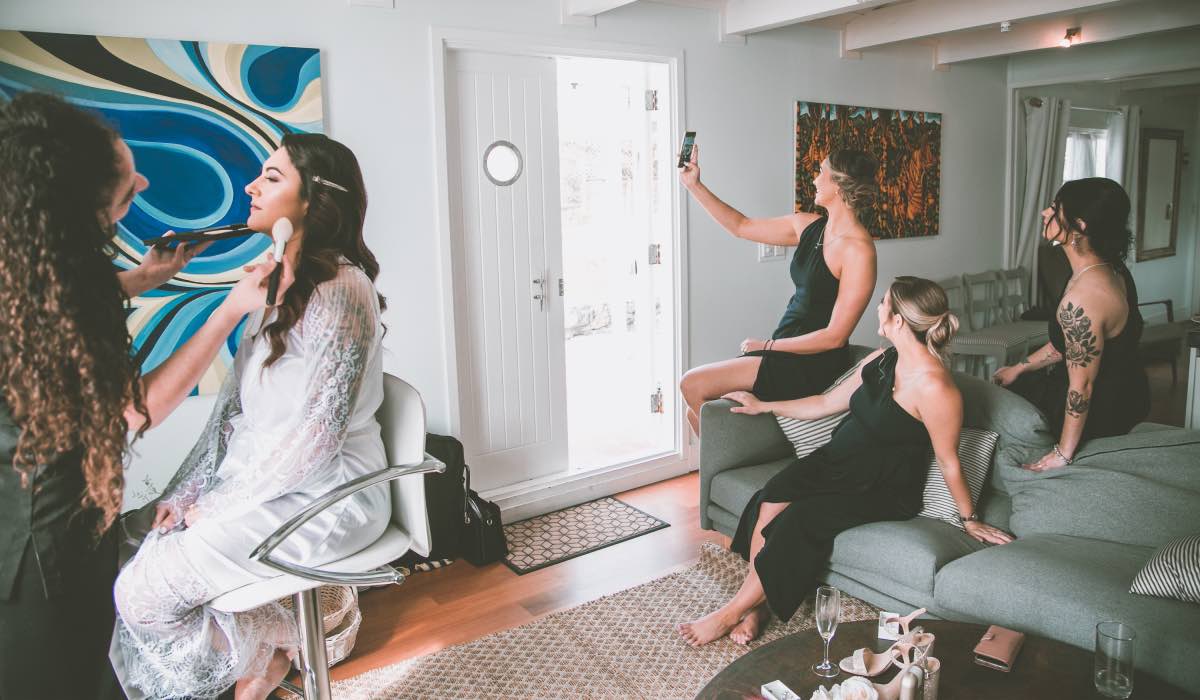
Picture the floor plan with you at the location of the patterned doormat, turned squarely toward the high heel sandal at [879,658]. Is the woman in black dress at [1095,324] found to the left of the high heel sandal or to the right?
left

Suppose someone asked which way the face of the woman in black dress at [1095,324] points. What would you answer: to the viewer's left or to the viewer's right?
to the viewer's left

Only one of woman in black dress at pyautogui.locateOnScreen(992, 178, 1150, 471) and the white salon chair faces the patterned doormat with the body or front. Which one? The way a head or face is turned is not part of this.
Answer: the woman in black dress

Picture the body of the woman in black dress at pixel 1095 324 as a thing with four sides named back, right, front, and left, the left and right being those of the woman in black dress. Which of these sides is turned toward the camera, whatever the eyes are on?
left

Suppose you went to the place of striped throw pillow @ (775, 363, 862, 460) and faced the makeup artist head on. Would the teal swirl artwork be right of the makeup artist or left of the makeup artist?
right

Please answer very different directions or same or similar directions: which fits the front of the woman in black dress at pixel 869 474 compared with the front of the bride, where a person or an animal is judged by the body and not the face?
same or similar directions

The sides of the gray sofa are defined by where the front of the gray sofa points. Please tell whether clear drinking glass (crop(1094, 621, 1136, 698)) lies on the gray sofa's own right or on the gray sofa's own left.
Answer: on the gray sofa's own left

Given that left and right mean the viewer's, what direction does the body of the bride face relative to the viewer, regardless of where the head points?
facing to the left of the viewer

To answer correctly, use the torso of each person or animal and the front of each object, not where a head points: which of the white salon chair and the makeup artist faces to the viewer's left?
the white salon chair

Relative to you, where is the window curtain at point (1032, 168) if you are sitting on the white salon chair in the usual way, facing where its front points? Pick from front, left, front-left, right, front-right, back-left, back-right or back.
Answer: back-right

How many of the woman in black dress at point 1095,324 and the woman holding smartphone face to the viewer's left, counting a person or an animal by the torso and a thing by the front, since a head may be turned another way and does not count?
2

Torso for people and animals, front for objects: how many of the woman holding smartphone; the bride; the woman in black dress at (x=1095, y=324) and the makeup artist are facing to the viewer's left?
3

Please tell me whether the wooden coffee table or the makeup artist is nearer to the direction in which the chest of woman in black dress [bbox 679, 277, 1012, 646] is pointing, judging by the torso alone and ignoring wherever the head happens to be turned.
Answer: the makeup artist

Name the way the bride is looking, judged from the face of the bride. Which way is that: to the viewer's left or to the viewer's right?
to the viewer's left

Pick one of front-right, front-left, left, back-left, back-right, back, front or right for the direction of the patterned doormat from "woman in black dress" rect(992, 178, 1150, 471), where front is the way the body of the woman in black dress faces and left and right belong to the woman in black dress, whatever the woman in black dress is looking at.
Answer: front

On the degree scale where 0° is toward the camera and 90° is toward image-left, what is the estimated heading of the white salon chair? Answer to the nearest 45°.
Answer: approximately 90°

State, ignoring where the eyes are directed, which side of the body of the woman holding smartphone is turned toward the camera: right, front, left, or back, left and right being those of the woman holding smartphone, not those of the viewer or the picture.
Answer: left

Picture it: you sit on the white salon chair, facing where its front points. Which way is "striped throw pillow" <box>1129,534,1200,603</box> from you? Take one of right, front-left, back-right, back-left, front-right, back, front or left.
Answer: back

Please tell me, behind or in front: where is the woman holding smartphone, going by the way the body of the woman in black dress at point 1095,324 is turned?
in front

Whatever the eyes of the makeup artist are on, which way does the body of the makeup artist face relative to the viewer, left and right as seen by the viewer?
facing away from the viewer and to the right of the viewer

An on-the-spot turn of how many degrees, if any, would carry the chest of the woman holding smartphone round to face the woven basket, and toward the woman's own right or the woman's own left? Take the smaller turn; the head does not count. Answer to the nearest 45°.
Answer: approximately 45° to the woman's own left
